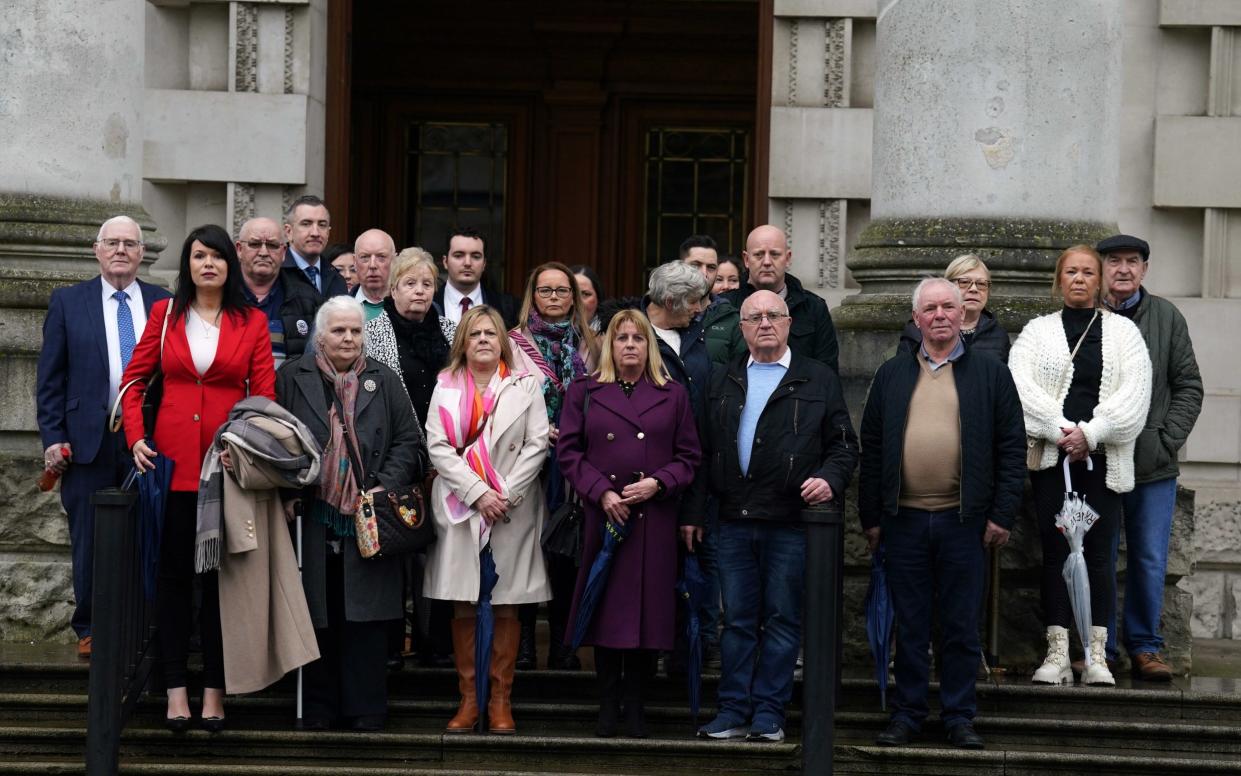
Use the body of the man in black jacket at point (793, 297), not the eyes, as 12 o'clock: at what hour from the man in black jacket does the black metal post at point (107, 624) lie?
The black metal post is roughly at 2 o'clock from the man in black jacket.

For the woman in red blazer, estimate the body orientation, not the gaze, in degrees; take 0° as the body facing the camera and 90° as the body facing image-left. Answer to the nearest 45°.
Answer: approximately 0°

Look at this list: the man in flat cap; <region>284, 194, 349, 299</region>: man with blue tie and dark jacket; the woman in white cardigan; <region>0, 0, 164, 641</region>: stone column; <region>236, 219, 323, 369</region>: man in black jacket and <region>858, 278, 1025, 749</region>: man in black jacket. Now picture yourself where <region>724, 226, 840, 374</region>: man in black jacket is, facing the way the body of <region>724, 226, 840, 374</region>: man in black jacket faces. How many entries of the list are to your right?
3

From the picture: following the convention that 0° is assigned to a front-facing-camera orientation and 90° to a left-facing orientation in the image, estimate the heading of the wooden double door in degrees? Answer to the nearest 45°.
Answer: approximately 0°

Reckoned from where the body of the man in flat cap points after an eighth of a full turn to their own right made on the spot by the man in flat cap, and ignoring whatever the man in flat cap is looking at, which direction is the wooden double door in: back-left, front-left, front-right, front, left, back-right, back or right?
right

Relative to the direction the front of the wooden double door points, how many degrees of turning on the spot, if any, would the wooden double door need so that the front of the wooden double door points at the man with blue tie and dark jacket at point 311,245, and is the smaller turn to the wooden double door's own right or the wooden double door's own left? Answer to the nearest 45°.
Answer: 0° — it already faces them

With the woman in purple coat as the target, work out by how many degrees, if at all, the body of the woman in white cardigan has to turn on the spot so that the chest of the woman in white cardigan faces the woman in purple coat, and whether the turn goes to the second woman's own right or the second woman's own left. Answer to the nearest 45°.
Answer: approximately 45° to the second woman's own right
